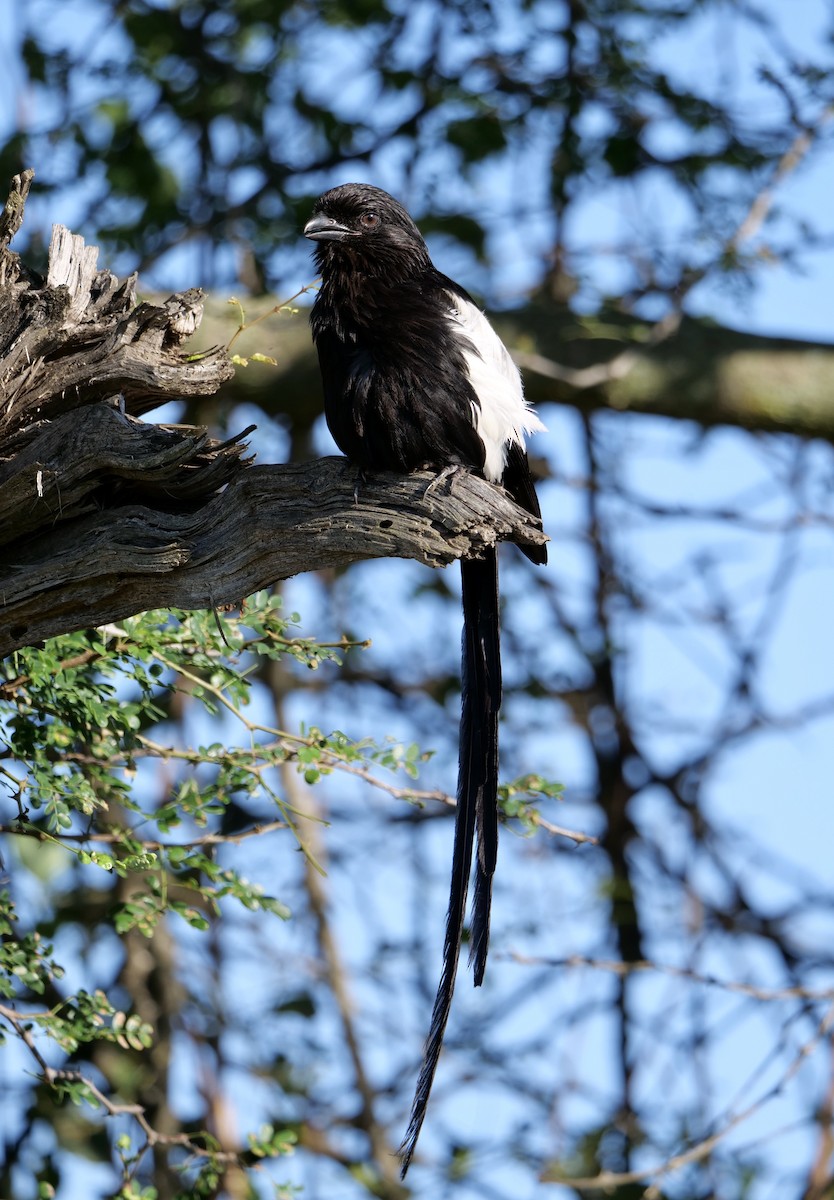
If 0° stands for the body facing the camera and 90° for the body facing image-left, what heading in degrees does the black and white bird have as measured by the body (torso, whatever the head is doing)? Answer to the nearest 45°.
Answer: approximately 45°
